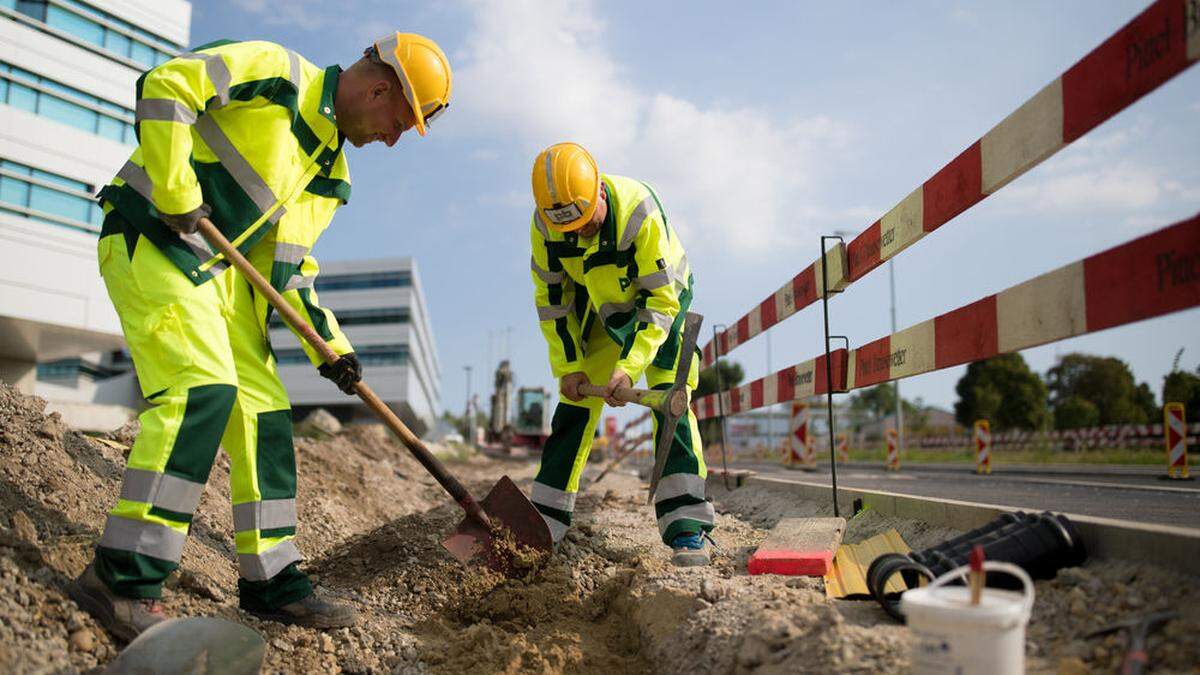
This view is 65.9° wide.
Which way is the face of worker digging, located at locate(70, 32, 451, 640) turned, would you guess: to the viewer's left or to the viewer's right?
to the viewer's right

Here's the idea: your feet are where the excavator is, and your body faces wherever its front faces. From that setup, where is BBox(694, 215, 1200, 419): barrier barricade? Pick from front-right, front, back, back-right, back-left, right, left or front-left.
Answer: front

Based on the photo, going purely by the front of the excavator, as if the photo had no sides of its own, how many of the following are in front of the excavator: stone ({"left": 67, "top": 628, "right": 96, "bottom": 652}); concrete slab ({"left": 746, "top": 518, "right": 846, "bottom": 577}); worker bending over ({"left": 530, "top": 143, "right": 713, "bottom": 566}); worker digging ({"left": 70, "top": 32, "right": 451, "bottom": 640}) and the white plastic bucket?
5

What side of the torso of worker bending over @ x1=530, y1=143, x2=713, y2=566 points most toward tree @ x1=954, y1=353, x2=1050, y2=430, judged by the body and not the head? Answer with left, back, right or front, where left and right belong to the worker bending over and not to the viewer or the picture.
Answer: back

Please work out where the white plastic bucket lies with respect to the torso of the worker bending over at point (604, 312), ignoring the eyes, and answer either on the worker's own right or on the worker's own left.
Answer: on the worker's own left

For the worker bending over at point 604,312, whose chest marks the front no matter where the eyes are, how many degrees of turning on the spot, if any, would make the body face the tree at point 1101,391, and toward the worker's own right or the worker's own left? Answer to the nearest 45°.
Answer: approximately 180°

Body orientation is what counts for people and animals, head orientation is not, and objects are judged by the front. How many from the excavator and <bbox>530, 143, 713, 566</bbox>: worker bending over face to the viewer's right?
0

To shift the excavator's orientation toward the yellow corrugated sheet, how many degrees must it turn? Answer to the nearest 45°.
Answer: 0° — it already faces it

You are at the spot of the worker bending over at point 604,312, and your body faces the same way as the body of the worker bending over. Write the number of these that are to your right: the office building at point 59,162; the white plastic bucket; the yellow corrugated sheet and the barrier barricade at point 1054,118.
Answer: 1

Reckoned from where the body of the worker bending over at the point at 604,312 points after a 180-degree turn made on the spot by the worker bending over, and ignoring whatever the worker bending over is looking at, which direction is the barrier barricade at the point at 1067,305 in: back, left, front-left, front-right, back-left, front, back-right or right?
right

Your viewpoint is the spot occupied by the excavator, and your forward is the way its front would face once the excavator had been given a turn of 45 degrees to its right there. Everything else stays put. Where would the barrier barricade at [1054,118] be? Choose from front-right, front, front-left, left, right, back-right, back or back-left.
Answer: front-left

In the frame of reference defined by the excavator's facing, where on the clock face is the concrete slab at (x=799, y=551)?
The concrete slab is roughly at 12 o'clock from the excavator.

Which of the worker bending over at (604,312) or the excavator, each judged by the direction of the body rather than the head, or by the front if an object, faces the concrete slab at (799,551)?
the excavator

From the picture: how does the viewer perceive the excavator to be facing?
facing the viewer

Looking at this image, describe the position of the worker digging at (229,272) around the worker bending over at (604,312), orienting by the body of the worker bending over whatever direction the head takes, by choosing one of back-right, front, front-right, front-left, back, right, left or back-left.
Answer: front

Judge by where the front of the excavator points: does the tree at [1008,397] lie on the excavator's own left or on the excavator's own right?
on the excavator's own left

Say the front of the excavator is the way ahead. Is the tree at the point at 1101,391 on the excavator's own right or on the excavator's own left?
on the excavator's own left

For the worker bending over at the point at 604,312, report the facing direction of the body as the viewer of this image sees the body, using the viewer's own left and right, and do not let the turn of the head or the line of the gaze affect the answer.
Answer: facing the viewer and to the left of the viewer
